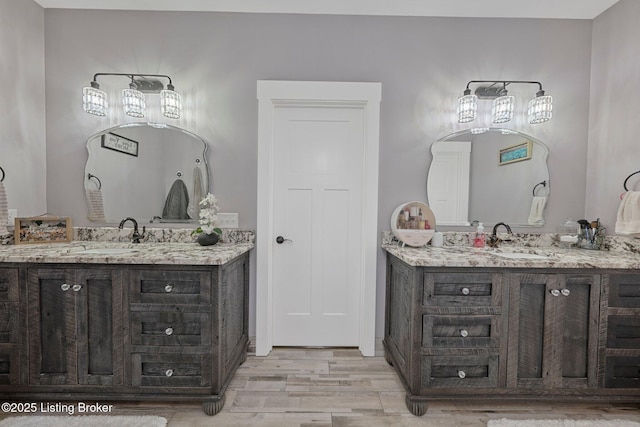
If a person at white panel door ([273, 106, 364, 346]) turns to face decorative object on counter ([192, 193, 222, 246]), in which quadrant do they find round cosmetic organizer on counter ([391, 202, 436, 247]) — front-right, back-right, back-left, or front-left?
back-left

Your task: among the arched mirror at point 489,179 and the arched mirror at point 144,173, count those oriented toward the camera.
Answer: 2

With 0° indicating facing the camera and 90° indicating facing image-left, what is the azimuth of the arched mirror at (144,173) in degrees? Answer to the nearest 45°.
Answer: approximately 0°

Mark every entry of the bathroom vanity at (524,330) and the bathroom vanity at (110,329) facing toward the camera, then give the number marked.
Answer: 2

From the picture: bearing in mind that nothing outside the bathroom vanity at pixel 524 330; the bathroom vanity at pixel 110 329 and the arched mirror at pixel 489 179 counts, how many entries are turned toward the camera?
3

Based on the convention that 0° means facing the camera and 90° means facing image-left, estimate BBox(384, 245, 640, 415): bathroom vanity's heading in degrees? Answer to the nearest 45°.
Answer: approximately 0°

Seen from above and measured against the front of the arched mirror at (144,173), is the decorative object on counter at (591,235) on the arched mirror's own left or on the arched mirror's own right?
on the arched mirror's own left

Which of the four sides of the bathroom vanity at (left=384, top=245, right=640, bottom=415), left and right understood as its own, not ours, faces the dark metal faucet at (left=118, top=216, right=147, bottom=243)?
right

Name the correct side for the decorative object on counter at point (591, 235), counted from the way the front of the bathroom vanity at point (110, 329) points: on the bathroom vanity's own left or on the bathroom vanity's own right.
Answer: on the bathroom vanity's own left

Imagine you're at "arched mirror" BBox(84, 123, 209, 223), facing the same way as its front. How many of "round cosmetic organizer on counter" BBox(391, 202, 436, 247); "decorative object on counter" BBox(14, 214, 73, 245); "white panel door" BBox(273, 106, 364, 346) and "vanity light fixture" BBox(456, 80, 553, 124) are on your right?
1
